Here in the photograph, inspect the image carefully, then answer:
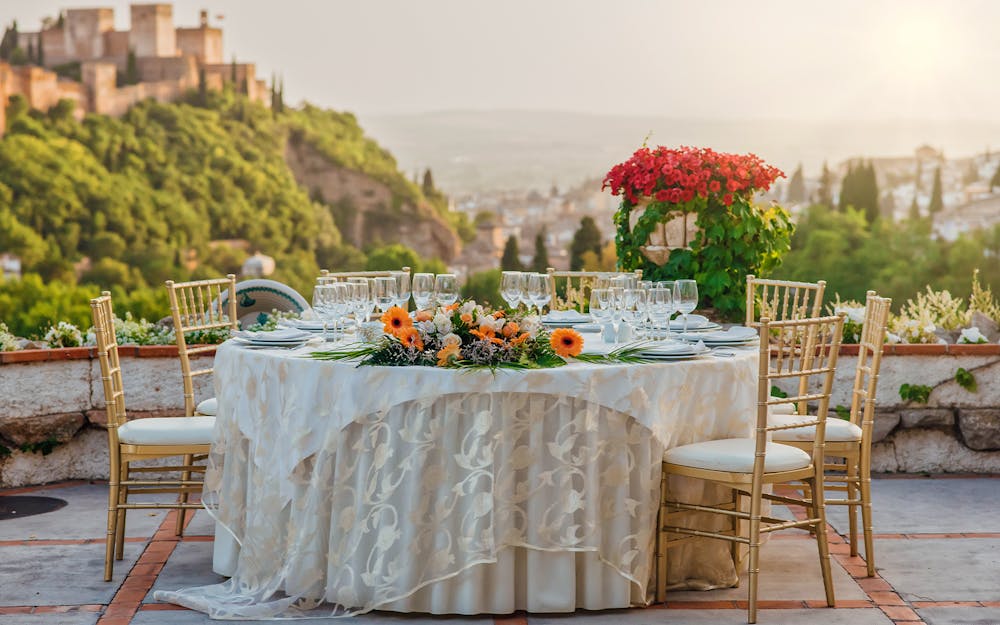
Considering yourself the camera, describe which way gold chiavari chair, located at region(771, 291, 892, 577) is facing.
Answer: facing to the left of the viewer

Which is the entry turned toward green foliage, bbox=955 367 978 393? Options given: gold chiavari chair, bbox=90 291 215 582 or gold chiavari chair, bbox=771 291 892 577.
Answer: gold chiavari chair, bbox=90 291 215 582

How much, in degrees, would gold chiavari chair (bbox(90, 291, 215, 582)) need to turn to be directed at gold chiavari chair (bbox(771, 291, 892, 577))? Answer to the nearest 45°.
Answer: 0° — it already faces it

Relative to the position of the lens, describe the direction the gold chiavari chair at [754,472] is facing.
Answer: facing away from the viewer and to the left of the viewer

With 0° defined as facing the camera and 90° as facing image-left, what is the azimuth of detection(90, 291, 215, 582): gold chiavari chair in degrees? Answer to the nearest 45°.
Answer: approximately 270°

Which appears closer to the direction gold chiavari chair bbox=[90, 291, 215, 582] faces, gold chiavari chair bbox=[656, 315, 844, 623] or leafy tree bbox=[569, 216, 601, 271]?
the gold chiavari chair
